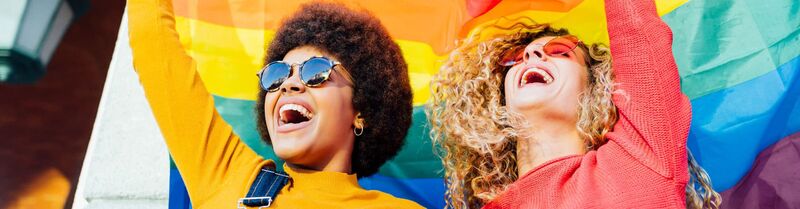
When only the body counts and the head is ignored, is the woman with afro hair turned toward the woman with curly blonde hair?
no

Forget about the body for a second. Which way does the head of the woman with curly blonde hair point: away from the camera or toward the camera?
toward the camera

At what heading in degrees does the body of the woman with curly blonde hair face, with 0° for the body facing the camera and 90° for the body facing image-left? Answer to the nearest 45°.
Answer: approximately 45°

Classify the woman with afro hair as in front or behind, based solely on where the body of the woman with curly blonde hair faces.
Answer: in front

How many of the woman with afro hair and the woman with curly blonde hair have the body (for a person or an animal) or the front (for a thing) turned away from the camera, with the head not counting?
0
